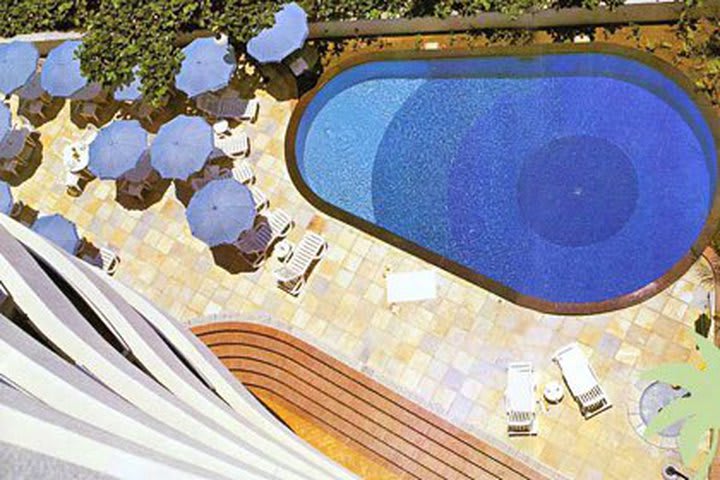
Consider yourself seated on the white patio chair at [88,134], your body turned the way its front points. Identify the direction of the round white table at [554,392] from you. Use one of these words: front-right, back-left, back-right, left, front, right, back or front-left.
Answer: left

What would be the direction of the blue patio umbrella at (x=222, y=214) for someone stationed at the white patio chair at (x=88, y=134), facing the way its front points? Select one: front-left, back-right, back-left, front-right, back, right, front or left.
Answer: left

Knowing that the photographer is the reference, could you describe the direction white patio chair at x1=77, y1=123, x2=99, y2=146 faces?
facing the viewer and to the left of the viewer

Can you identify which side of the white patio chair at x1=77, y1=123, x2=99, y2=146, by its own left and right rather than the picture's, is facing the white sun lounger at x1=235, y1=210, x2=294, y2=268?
left

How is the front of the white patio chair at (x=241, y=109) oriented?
to the viewer's left

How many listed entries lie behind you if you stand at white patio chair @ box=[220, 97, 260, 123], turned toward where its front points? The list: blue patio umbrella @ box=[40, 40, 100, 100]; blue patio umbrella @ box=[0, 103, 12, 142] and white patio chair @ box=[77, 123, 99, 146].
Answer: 0

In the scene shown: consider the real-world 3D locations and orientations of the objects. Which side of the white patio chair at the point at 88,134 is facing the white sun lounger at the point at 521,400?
left

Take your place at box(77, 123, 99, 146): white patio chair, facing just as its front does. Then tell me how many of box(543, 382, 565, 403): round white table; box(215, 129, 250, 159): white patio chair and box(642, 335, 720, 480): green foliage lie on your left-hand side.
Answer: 3

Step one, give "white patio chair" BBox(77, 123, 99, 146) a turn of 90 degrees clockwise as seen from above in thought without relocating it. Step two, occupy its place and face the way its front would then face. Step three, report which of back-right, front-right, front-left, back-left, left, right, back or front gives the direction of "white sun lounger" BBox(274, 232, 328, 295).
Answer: back

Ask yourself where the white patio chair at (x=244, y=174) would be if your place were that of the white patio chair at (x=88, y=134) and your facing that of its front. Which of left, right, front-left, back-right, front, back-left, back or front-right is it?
left

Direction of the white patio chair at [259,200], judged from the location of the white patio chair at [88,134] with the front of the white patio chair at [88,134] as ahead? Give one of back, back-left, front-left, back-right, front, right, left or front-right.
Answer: left
